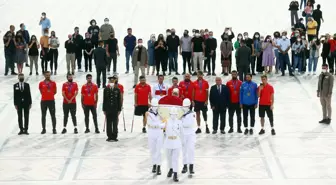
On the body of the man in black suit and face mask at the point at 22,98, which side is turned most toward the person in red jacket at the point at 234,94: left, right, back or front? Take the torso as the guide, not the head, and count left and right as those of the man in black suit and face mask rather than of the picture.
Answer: left

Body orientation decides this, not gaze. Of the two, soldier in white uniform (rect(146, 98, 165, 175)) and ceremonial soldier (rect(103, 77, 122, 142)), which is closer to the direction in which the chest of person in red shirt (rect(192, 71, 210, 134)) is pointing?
the soldier in white uniform

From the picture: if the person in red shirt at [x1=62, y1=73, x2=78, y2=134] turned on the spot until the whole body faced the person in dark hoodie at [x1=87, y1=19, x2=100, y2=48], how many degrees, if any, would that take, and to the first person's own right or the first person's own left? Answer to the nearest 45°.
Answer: approximately 180°

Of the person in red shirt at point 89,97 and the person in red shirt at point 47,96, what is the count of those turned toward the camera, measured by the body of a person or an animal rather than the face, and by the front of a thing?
2

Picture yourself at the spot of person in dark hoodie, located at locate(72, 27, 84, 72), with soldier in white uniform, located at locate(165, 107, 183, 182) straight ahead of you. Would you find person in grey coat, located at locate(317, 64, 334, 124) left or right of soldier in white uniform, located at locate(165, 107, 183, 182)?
left

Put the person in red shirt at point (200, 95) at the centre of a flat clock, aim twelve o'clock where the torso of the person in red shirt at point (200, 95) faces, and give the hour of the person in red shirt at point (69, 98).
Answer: the person in red shirt at point (69, 98) is roughly at 3 o'clock from the person in red shirt at point (200, 95).

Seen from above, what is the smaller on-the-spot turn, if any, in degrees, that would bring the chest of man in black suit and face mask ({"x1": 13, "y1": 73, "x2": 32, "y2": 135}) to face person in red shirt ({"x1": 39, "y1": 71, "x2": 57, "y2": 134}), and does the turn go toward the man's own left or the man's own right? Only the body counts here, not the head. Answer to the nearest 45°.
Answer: approximately 90° to the man's own left

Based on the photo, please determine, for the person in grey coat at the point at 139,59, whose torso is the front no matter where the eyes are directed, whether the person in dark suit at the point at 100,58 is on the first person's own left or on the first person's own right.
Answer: on the first person's own right

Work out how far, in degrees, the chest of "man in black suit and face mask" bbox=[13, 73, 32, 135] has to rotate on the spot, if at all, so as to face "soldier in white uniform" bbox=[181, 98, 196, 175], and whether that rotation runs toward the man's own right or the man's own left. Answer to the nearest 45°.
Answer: approximately 45° to the man's own left

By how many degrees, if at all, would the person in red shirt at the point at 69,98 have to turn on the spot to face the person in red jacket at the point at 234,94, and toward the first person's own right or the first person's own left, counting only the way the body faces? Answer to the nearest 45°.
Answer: approximately 90° to the first person's own left
